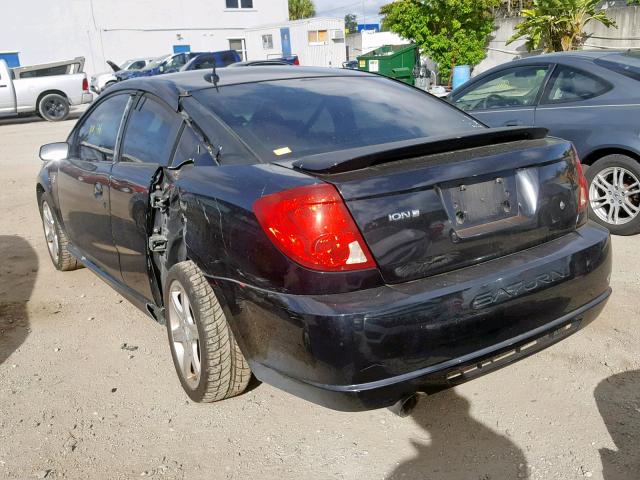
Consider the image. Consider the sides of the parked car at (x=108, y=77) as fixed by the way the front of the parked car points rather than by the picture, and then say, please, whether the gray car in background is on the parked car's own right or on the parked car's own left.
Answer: on the parked car's own left

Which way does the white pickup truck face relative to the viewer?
to the viewer's left

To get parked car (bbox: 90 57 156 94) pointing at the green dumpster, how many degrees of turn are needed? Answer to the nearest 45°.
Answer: approximately 90° to its left

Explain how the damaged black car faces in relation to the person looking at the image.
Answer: facing away from the viewer and to the left of the viewer

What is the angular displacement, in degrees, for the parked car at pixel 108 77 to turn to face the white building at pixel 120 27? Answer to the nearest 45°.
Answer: approximately 135° to its right

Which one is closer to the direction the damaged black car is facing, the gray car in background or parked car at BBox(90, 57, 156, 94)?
the parked car

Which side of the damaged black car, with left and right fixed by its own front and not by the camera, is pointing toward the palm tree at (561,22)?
right

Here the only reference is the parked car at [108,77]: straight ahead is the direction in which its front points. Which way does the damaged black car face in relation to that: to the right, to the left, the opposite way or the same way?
to the right

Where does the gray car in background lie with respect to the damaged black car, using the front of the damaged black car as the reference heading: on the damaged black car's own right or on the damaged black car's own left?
on the damaged black car's own right

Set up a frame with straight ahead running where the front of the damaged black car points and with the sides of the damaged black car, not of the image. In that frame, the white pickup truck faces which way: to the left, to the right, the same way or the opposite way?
to the left
